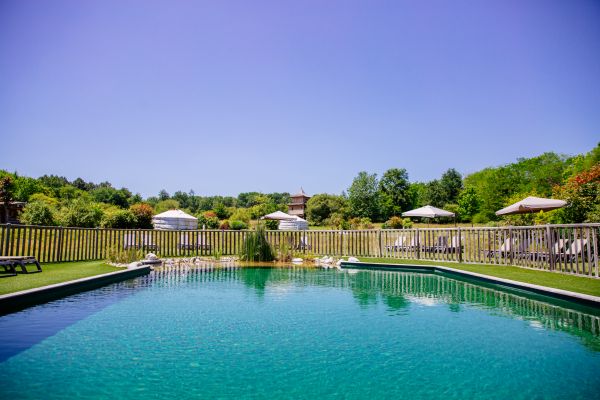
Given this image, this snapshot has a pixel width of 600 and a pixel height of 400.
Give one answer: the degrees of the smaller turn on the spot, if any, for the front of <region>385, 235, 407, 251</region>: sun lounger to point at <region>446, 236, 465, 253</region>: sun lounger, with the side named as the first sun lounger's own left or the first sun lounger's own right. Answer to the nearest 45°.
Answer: approximately 90° to the first sun lounger's own left

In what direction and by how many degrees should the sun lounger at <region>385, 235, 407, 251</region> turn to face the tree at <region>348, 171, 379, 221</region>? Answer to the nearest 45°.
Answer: approximately 135° to its right

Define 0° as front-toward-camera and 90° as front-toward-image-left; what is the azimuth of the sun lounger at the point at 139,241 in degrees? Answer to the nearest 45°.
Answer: approximately 315°

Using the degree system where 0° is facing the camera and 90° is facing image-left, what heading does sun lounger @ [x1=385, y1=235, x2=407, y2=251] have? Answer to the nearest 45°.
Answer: approximately 45°

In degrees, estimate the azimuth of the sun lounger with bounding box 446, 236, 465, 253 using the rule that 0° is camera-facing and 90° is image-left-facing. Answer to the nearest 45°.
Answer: approximately 45°

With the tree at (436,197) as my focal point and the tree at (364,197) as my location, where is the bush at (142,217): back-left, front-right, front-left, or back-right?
back-right

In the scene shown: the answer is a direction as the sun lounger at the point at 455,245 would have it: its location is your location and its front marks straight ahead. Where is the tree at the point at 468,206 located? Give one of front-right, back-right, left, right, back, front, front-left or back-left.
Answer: back-right

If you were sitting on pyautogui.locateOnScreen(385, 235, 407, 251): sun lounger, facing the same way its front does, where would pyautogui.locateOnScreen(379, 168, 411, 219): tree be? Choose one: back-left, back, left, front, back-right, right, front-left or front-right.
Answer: back-right

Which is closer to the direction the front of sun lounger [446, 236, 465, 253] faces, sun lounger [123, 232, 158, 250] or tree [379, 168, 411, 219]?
the sun lounger

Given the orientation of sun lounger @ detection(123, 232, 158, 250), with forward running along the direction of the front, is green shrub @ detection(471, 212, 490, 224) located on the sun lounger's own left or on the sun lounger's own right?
on the sun lounger's own left

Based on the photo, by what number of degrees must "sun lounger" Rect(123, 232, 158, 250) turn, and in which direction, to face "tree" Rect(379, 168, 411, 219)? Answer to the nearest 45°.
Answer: approximately 90° to its left
